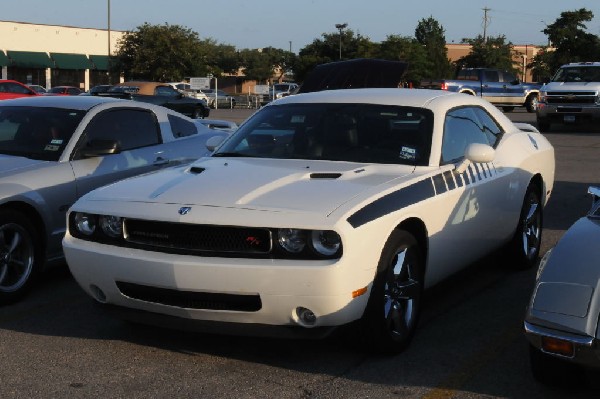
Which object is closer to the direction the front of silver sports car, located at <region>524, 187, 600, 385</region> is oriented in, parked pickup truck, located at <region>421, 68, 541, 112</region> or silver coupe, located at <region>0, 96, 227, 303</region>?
the silver coupe

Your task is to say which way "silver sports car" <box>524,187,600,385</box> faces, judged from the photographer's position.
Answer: facing the viewer and to the left of the viewer

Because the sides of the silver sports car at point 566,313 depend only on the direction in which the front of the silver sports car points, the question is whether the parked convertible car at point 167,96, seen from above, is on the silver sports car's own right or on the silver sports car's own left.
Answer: on the silver sports car's own right

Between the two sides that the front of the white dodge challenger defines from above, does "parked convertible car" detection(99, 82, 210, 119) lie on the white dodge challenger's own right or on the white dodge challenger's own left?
on the white dodge challenger's own right

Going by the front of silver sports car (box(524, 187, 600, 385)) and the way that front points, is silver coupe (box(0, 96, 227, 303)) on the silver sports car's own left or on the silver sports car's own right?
on the silver sports car's own right

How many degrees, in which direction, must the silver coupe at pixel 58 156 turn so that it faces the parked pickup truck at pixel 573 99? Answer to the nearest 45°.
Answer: approximately 180°

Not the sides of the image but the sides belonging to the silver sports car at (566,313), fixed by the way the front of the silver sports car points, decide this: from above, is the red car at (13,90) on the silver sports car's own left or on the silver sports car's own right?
on the silver sports car's own right

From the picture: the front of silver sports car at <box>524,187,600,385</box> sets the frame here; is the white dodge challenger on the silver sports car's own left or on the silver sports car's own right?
on the silver sports car's own right

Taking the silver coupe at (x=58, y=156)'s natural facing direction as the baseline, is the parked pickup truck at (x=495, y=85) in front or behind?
behind

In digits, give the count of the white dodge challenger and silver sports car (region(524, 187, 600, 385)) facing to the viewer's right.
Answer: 0

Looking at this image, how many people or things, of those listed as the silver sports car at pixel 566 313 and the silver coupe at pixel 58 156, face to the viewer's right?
0

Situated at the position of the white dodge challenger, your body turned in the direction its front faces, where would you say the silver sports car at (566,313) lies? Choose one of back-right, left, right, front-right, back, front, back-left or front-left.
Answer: left
